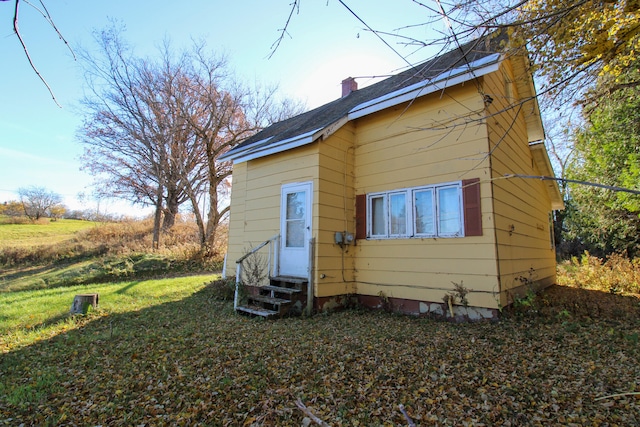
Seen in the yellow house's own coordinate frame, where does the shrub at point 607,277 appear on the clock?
The shrub is roughly at 6 o'clock from the yellow house.

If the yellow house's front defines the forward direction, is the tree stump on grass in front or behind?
in front

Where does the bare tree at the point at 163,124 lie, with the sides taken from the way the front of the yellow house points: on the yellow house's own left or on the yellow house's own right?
on the yellow house's own right

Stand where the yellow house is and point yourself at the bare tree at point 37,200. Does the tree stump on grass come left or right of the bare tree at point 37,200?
left

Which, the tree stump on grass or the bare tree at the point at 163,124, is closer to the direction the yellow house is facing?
the tree stump on grass

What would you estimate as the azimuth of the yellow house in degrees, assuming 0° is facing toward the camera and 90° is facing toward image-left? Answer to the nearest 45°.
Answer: approximately 45°

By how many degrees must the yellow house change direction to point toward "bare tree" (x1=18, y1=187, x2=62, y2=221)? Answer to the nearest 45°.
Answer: approximately 90° to its right

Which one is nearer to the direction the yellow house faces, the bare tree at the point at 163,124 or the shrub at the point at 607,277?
the bare tree
